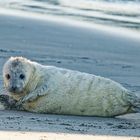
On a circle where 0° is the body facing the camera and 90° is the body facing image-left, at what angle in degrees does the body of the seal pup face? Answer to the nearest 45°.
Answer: approximately 90°
